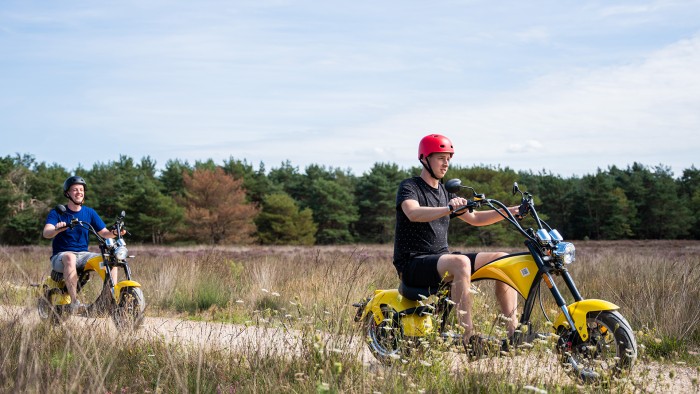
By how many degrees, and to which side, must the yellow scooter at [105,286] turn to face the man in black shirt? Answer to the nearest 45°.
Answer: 0° — it already faces them

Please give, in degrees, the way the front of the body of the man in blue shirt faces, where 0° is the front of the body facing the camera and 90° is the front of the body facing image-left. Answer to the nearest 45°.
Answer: approximately 315°

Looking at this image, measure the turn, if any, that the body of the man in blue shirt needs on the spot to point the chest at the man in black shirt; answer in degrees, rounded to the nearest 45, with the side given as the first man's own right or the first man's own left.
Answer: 0° — they already face them

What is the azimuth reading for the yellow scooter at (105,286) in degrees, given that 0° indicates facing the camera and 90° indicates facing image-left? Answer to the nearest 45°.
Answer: approximately 315°

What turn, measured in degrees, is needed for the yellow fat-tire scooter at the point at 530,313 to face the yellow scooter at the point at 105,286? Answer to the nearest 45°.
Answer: approximately 180°

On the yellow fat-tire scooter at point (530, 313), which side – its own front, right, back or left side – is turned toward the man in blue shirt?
back

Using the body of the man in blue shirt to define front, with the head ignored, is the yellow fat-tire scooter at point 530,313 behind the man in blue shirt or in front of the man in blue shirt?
in front

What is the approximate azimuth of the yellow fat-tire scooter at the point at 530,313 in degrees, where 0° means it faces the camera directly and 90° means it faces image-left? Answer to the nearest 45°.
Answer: approximately 315°
